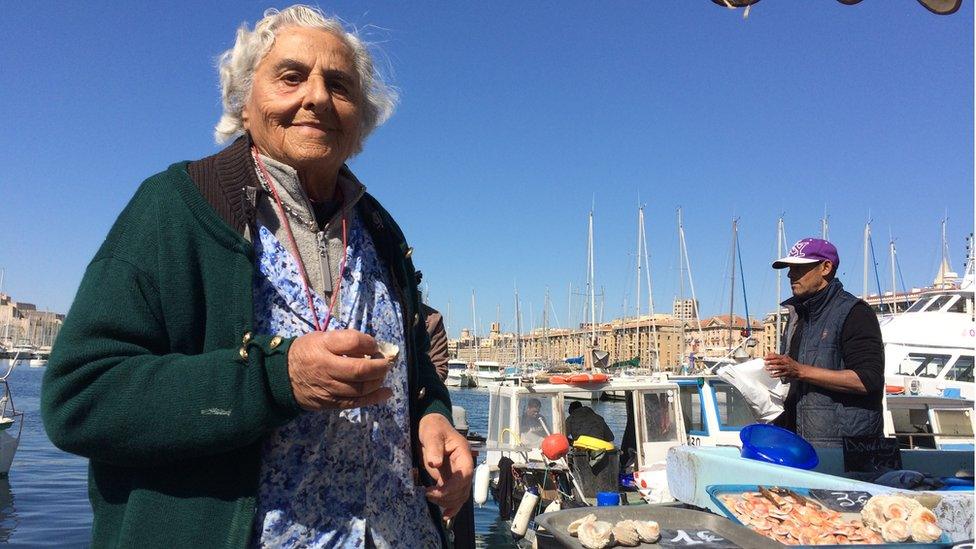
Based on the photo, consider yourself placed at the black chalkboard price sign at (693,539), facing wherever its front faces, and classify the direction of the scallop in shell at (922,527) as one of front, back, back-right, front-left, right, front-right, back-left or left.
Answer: left

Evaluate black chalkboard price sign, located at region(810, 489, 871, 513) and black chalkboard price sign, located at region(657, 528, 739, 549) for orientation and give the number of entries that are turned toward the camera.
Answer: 2

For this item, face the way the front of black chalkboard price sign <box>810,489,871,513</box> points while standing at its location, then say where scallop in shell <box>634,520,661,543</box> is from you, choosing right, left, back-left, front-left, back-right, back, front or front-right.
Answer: front-right

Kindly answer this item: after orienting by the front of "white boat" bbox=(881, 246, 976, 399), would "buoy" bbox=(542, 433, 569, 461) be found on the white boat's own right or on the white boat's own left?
on the white boat's own left

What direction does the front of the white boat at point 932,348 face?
to the viewer's left

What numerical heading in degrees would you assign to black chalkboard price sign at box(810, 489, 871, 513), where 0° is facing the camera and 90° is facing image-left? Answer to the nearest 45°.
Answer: approximately 0°

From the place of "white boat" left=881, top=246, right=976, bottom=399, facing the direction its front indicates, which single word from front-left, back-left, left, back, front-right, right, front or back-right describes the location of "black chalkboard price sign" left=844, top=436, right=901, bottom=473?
left

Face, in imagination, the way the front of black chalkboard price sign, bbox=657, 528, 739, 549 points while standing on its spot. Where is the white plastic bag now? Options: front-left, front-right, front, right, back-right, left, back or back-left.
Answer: back

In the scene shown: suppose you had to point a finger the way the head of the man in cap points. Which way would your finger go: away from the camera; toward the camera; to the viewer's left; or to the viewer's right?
to the viewer's left
